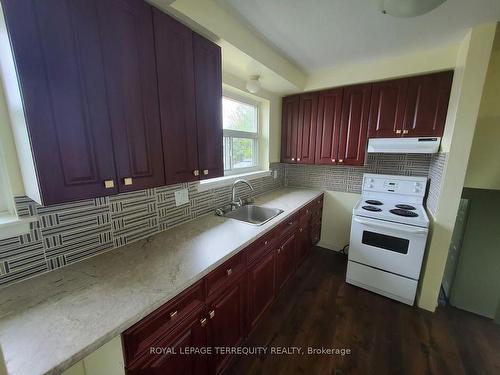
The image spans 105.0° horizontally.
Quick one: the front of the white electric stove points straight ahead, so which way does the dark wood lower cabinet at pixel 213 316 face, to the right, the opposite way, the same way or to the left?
to the left

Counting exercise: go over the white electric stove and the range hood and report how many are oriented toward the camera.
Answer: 2

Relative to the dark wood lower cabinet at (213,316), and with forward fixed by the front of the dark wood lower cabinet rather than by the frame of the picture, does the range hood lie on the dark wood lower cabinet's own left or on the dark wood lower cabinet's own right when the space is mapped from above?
on the dark wood lower cabinet's own left

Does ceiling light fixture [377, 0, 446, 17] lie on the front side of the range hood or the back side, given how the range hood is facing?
on the front side

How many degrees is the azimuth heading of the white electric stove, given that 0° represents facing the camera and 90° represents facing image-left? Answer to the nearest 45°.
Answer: approximately 0°

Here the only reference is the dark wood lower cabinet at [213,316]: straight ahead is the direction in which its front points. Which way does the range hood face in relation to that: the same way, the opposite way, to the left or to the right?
to the right

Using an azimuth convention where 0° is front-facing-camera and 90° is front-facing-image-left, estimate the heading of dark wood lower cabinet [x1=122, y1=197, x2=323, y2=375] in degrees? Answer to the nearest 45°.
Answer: approximately 315°

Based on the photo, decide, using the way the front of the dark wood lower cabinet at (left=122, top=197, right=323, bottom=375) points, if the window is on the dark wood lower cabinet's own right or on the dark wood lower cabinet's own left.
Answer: on the dark wood lower cabinet's own left

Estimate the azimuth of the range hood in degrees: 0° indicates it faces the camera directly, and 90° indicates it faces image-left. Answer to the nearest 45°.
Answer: approximately 0°
